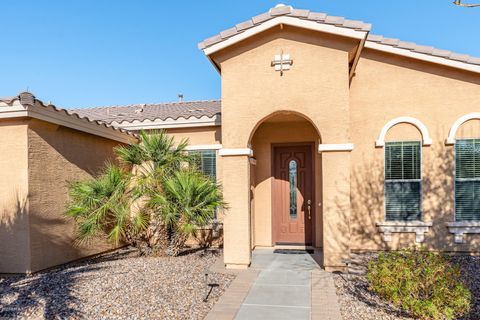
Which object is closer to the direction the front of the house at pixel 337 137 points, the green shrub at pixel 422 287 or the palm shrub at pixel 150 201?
the green shrub

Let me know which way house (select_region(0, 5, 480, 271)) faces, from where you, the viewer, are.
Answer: facing the viewer

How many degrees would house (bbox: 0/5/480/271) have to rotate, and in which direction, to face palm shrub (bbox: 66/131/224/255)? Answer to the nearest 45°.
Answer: approximately 90° to its right

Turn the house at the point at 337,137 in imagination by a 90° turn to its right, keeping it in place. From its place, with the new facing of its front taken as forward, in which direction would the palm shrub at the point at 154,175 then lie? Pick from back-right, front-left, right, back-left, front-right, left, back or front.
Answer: front

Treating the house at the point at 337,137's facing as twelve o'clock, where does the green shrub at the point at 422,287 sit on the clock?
The green shrub is roughly at 12 o'clock from the house.

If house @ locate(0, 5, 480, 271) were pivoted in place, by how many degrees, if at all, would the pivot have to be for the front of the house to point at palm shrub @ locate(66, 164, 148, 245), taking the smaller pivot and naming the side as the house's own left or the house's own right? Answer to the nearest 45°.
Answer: approximately 90° to the house's own right

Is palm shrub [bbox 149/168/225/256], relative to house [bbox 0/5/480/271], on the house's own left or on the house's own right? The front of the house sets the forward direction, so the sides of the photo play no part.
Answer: on the house's own right
